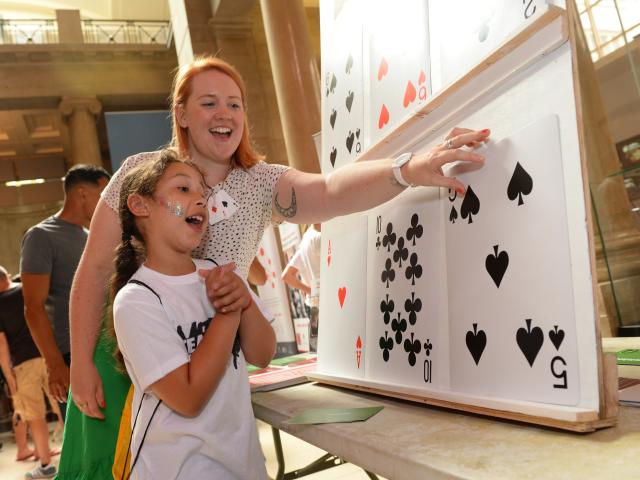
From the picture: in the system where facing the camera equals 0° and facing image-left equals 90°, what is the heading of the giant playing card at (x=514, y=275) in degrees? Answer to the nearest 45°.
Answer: approximately 45°

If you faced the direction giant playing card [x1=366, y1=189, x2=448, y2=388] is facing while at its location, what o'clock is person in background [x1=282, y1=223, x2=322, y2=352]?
The person in background is roughly at 4 o'clock from the giant playing card.

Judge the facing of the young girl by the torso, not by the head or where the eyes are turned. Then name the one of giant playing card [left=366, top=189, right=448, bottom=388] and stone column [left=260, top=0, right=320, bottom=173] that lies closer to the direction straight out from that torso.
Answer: the giant playing card

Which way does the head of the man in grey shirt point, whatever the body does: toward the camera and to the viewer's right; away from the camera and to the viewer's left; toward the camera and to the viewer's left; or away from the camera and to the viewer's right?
away from the camera and to the viewer's right

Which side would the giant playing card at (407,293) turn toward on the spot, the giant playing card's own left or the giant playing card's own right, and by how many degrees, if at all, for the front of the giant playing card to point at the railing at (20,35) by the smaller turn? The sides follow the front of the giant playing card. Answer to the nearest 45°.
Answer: approximately 90° to the giant playing card's own right

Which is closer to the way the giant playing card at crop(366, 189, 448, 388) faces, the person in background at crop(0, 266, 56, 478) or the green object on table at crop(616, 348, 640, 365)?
the person in background

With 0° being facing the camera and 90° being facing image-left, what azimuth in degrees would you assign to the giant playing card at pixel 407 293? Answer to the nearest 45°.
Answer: approximately 45°

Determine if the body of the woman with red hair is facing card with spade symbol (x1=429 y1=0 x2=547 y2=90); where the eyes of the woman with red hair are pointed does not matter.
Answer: yes

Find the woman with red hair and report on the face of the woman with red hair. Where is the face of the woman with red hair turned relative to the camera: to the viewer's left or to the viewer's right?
to the viewer's right
